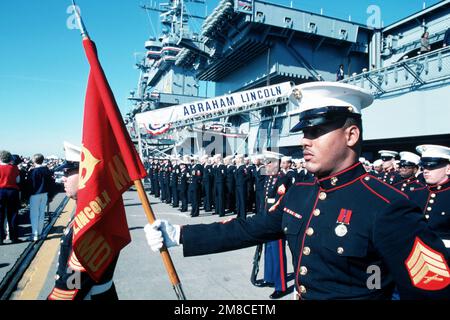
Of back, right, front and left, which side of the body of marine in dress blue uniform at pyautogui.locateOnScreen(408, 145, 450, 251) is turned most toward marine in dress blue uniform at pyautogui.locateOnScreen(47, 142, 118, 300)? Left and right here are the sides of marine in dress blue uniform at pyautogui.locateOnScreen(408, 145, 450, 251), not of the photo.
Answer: front

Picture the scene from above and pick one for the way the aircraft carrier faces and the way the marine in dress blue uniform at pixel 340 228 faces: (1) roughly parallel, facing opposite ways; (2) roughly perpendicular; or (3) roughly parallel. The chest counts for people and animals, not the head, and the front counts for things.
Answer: roughly perpendicular

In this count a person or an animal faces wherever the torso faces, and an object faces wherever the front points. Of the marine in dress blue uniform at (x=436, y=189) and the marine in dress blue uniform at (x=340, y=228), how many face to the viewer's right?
0

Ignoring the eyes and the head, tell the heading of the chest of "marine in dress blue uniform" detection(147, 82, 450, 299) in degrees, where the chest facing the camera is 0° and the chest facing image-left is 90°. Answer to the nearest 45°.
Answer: approximately 45°

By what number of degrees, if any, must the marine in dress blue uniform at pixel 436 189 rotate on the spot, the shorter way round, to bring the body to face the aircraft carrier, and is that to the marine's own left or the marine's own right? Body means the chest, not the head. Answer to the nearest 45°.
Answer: approximately 90° to the marine's own right

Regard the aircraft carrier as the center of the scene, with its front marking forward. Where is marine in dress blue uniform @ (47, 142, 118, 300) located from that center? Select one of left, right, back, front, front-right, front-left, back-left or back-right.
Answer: front-right

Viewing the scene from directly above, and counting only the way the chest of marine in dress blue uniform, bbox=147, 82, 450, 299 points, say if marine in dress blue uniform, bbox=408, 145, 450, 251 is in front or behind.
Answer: behind

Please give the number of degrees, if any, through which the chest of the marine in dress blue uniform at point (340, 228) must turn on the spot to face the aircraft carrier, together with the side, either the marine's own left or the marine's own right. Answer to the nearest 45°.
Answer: approximately 135° to the marine's own right

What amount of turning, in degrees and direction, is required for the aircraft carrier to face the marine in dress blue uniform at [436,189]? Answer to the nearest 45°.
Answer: approximately 45° to its right

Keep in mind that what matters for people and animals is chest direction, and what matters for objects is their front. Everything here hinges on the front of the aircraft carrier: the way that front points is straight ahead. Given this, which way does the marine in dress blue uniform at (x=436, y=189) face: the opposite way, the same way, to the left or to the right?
to the right

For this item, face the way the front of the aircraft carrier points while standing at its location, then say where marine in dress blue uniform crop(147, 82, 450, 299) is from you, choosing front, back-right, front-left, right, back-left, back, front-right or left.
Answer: front-right
